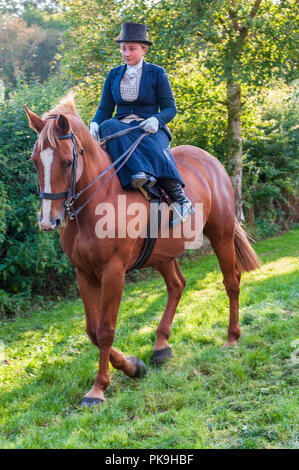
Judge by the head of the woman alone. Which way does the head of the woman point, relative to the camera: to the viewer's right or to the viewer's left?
to the viewer's left

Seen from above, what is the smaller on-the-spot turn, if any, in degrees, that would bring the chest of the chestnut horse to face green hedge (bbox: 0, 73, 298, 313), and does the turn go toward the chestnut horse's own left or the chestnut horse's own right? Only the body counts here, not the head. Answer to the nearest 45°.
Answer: approximately 135° to the chestnut horse's own right

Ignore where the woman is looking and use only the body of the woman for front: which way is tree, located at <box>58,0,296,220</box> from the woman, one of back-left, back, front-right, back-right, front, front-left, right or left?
back-right

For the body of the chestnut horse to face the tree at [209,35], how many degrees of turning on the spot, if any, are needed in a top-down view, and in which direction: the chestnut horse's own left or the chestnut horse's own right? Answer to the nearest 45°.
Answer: approximately 135° to the chestnut horse's own right

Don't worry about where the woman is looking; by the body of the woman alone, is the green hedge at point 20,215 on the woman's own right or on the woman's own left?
on the woman's own right

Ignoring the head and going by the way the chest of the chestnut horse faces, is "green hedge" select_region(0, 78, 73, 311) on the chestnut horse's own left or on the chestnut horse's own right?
on the chestnut horse's own right

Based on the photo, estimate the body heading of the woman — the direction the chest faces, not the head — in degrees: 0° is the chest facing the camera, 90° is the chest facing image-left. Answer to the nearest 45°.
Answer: approximately 45°

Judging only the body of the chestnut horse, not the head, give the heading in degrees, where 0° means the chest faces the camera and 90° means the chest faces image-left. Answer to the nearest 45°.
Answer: approximately 45°

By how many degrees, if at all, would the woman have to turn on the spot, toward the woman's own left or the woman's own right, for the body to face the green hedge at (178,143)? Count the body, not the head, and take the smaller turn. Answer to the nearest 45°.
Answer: approximately 135° to the woman's own right
